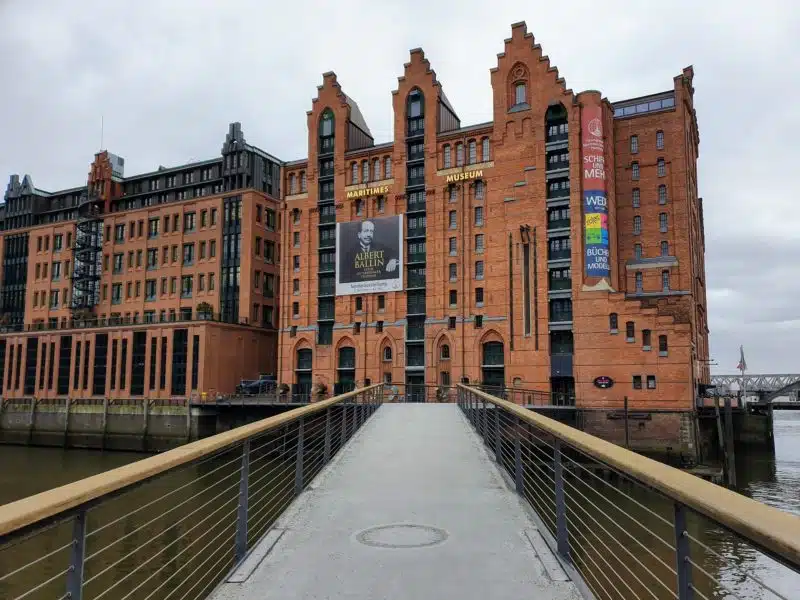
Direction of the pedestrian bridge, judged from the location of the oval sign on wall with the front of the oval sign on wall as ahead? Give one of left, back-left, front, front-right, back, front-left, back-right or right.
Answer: front

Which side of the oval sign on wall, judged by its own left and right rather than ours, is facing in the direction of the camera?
front

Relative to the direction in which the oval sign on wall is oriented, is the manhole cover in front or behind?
in front
